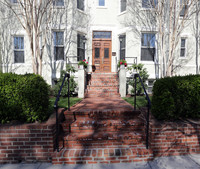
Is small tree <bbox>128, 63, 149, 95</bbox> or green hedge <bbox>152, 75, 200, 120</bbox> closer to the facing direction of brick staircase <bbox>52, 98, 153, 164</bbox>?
the green hedge

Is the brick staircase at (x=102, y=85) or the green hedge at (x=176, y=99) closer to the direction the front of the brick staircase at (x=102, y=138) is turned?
the green hedge

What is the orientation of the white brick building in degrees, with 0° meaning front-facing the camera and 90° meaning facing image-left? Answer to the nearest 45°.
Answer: approximately 0°

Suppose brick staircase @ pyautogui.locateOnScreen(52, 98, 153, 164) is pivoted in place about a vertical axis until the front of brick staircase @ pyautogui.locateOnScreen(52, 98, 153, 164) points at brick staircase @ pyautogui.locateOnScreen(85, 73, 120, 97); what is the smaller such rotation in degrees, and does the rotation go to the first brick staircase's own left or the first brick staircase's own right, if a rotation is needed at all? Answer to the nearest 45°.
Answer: approximately 180°

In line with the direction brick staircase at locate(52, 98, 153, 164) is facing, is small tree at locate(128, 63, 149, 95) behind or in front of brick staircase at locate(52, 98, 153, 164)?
behind

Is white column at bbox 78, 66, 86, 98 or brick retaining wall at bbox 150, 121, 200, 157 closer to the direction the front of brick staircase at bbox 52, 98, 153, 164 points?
the brick retaining wall

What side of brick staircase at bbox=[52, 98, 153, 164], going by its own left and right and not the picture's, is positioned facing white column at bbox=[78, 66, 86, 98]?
back

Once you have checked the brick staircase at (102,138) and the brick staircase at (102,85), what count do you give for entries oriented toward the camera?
2

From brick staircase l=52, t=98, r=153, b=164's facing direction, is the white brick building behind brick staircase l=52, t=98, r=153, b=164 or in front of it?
behind

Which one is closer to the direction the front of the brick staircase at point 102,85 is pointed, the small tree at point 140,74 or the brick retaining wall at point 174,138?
the brick retaining wall
